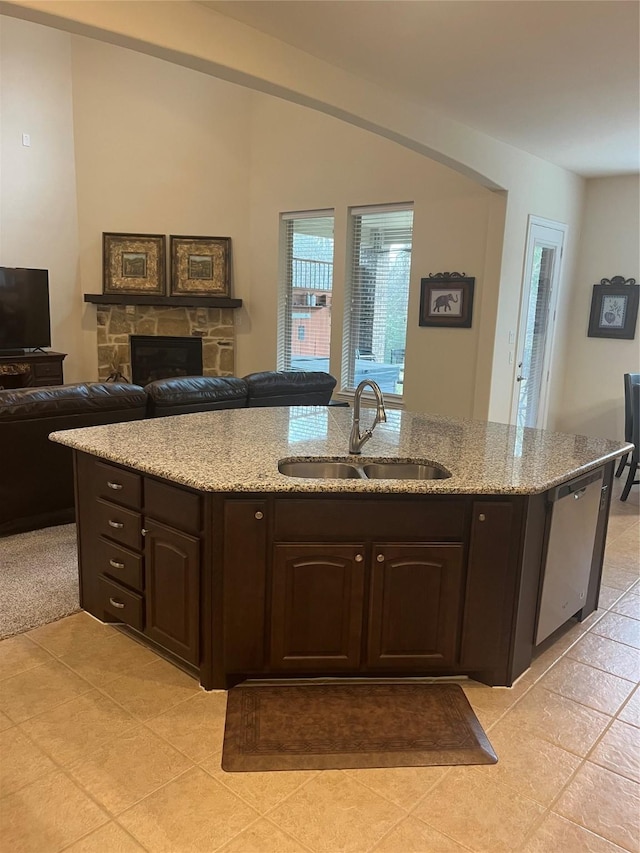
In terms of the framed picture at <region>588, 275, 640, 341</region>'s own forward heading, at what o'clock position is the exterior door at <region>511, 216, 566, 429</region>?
The exterior door is roughly at 2 o'clock from the framed picture.

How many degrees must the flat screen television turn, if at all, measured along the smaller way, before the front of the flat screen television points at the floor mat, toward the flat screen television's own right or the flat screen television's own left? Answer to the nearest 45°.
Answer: approximately 45° to the flat screen television's own right

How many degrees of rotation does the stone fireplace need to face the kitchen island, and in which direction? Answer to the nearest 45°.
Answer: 0° — it already faces it

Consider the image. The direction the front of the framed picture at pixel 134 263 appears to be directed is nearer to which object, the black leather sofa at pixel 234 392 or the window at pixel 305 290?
the black leather sofa

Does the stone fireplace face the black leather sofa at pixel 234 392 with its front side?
yes

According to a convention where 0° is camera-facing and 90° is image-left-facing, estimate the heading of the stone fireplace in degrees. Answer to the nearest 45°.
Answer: approximately 0°

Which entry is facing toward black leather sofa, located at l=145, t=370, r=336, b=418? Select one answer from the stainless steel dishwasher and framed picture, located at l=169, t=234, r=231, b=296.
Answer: the framed picture

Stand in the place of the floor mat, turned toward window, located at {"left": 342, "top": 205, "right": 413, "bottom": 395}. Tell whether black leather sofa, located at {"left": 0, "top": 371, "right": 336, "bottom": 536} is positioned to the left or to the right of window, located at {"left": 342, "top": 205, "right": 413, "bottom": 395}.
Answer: left
